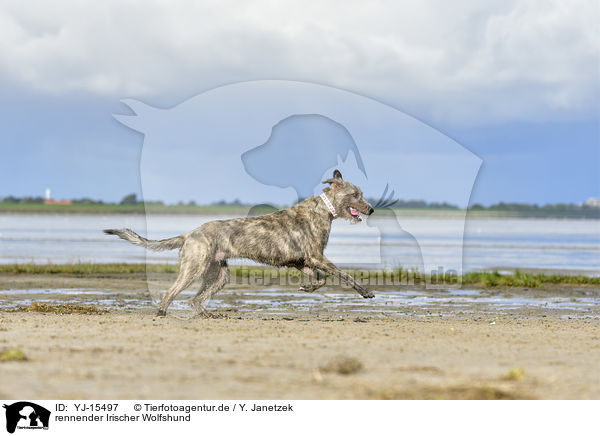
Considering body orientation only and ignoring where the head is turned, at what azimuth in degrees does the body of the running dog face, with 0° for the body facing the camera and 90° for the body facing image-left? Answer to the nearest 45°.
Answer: approximately 270°
